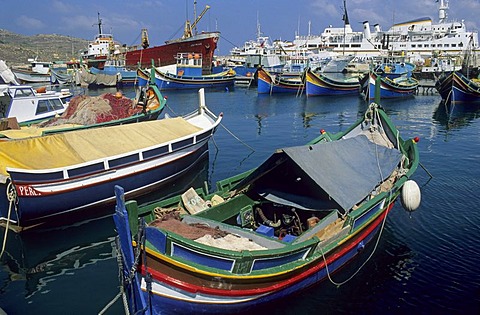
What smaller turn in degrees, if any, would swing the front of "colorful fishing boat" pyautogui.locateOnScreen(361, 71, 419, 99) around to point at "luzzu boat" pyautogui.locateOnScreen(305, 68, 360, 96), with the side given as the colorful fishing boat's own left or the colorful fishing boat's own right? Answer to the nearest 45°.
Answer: approximately 45° to the colorful fishing boat's own right

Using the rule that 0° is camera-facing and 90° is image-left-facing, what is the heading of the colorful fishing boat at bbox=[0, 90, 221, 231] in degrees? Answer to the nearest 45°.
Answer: approximately 225°

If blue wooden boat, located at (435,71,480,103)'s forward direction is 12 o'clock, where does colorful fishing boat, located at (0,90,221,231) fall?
The colorful fishing boat is roughly at 11 o'clock from the blue wooden boat.

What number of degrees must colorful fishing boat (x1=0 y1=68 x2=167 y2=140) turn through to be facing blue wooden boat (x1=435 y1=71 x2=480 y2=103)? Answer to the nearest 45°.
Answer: approximately 45° to its right

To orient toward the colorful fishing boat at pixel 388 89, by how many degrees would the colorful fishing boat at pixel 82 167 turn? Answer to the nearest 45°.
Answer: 0° — it already faces it

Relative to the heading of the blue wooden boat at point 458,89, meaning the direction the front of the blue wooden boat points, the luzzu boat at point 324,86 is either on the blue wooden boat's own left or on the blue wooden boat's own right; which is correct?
on the blue wooden boat's own right

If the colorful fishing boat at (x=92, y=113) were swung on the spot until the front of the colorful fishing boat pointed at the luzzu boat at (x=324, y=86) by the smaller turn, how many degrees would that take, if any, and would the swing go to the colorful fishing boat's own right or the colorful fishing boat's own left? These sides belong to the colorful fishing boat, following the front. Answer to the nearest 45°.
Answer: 0° — it already faces it

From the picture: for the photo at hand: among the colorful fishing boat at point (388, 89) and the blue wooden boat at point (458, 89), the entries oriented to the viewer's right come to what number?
0

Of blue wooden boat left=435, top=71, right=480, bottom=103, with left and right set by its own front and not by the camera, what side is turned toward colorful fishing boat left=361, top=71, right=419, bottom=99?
right

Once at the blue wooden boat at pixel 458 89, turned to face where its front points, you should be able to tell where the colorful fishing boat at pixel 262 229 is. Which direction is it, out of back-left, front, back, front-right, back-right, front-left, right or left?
front-left

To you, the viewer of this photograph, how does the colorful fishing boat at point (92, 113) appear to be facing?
facing away from the viewer and to the right of the viewer

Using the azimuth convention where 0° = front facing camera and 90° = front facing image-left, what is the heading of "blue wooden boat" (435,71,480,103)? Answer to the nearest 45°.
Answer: approximately 45°
